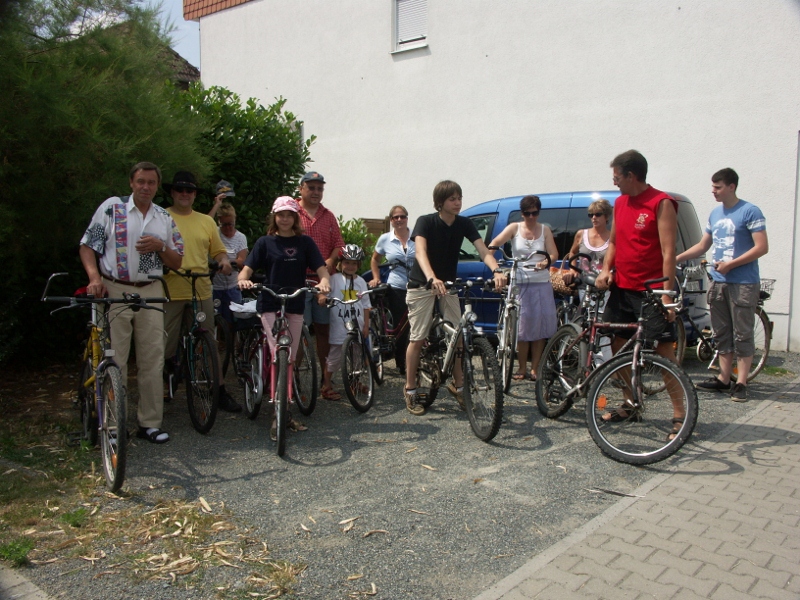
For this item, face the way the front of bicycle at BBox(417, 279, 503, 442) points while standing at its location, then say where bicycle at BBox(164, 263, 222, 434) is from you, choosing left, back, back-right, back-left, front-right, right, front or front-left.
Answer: back-right

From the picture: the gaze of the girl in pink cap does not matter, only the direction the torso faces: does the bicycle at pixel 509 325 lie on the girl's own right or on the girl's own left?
on the girl's own left

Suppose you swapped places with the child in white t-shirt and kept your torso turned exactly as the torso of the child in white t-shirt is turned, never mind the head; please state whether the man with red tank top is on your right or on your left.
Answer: on your left

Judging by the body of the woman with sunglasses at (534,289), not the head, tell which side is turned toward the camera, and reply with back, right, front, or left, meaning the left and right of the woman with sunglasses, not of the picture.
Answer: front

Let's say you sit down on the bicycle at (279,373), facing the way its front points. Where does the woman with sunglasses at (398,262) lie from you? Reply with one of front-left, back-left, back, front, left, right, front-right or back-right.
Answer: back-left

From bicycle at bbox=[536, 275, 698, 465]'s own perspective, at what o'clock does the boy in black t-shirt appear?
The boy in black t-shirt is roughly at 5 o'clock from the bicycle.

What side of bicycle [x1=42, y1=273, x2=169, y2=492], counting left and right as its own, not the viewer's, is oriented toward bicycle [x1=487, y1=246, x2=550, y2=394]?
left

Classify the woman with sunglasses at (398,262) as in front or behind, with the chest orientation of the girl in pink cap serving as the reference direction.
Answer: behind

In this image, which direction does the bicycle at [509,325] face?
toward the camera

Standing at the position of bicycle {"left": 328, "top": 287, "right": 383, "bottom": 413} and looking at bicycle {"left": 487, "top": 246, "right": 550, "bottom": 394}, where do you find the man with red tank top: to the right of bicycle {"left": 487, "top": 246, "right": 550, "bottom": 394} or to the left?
right

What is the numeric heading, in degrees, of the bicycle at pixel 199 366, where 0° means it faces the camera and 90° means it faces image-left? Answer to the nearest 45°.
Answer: approximately 0°

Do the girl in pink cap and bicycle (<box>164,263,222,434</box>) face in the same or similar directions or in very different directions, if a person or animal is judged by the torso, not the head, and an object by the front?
same or similar directions

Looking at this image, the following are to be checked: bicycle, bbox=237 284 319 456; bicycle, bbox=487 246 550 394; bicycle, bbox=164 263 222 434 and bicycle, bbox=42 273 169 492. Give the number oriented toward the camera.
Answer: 4

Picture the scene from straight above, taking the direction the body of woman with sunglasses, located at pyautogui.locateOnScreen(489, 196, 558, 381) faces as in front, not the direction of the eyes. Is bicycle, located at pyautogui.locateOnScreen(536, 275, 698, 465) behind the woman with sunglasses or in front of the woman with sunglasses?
in front

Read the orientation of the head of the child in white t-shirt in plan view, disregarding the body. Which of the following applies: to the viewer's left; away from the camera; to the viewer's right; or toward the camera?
toward the camera

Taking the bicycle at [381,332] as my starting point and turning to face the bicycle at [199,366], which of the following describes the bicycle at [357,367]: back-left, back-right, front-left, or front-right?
front-left
